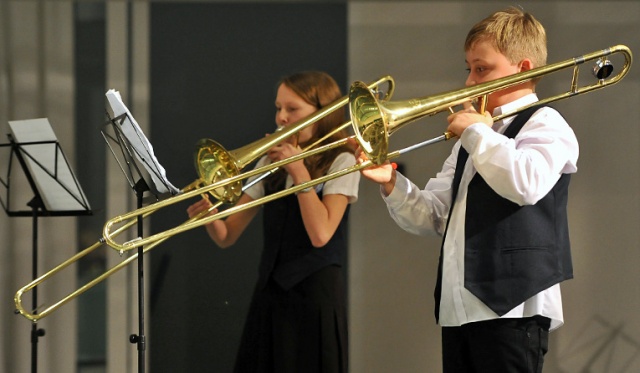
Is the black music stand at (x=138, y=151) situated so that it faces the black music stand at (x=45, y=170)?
no

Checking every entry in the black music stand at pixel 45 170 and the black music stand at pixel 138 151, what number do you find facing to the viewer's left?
0

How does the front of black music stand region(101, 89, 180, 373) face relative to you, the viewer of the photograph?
facing away from the viewer and to the right of the viewer

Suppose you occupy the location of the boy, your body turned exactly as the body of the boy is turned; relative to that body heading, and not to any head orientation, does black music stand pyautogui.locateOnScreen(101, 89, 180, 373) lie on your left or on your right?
on your right

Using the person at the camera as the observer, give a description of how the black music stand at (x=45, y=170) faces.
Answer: facing away from the viewer and to the right of the viewer

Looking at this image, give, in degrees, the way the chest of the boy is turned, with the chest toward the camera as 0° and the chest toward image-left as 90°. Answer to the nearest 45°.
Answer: approximately 45°

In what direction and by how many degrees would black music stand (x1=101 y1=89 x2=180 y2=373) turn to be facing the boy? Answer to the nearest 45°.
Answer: approximately 90° to its right

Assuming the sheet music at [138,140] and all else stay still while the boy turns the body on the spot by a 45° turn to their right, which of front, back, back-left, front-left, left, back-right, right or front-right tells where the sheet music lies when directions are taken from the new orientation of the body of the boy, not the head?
front

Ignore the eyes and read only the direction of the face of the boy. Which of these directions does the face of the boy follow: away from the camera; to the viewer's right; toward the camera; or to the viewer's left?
to the viewer's left

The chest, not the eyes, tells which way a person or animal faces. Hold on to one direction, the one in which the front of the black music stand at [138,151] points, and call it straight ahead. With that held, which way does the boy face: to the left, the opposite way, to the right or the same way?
the opposite way
